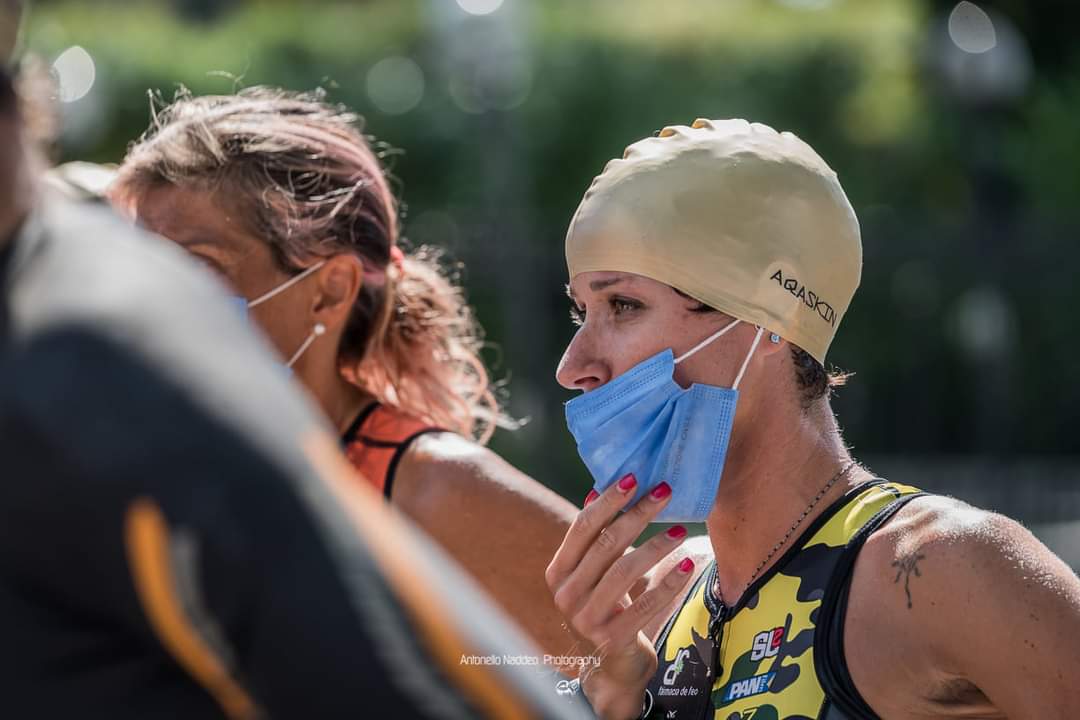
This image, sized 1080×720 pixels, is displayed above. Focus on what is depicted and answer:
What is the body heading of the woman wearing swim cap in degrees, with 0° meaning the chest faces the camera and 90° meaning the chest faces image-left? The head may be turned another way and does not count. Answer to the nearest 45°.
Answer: approximately 45°

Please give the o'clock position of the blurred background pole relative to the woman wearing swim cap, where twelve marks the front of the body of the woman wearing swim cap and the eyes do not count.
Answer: The blurred background pole is roughly at 4 o'clock from the woman wearing swim cap.

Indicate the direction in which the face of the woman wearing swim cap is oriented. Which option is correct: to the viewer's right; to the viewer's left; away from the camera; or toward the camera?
to the viewer's left
